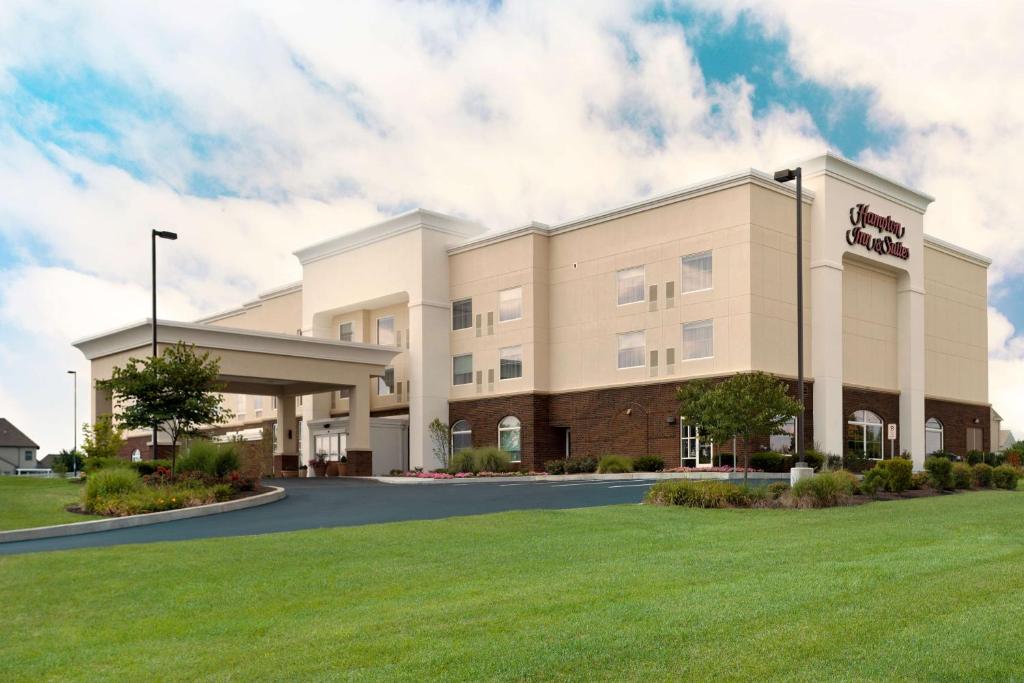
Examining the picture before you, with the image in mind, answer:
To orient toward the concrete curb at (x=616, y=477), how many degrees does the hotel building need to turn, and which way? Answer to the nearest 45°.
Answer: approximately 45° to its left

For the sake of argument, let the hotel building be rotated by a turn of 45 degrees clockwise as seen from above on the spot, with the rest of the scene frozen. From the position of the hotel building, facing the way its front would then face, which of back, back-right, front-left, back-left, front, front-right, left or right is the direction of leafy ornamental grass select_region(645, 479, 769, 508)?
left

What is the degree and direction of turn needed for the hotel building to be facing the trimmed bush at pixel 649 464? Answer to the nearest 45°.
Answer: approximately 45° to its left

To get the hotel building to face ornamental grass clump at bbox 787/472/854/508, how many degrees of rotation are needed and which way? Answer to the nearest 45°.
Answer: approximately 45° to its left

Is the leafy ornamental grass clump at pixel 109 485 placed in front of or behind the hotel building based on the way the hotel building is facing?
in front

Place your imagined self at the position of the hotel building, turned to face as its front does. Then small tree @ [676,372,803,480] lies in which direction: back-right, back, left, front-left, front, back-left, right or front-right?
front-left

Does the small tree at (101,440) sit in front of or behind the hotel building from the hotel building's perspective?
in front

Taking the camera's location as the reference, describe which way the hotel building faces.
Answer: facing the viewer and to the left of the viewer

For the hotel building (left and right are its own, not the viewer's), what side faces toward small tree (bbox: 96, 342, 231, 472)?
front
